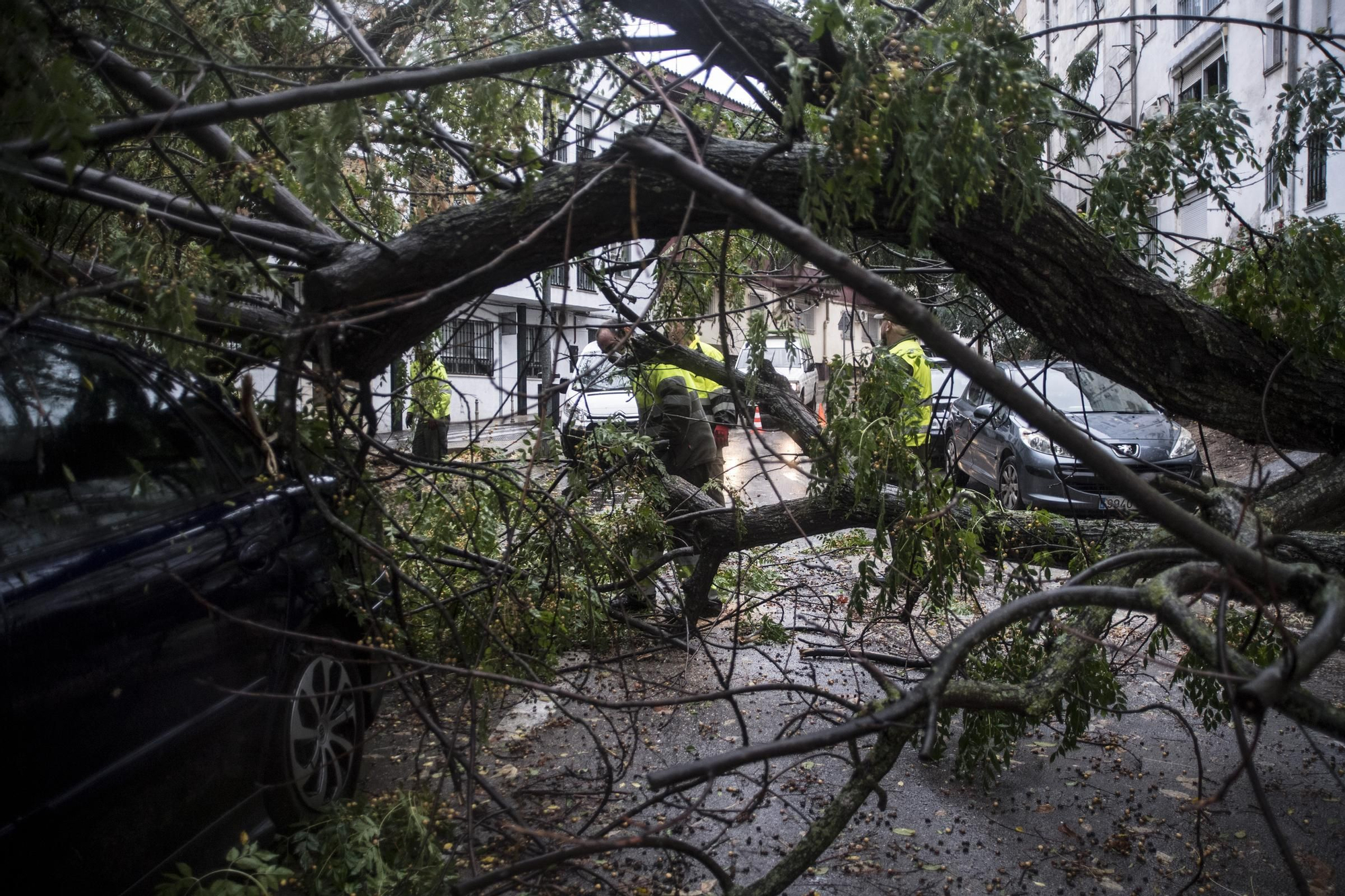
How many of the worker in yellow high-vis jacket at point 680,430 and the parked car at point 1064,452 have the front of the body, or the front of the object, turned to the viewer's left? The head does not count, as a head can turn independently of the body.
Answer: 1

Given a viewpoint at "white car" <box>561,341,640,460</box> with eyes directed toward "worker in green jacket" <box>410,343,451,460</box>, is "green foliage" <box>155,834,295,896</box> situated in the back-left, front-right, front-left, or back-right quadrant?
front-left

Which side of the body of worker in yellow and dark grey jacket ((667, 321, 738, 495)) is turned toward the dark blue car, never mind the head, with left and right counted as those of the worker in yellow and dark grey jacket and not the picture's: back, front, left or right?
left

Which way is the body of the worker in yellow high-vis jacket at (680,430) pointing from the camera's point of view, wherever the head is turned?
to the viewer's left

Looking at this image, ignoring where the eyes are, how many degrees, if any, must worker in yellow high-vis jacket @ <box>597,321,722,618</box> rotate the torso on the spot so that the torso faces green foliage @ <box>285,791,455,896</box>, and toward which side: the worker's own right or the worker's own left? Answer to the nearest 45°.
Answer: approximately 90° to the worker's own left

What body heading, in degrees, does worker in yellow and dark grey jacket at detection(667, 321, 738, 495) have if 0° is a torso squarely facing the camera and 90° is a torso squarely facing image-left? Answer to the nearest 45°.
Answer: approximately 90°

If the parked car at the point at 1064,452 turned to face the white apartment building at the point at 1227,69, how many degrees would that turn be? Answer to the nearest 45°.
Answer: approximately 135° to its left

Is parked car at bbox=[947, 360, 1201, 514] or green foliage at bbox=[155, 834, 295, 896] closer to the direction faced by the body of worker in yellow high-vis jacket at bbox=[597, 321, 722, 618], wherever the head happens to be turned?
the green foliage

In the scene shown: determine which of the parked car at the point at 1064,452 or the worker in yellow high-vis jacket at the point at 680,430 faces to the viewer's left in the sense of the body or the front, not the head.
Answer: the worker in yellow high-vis jacket
